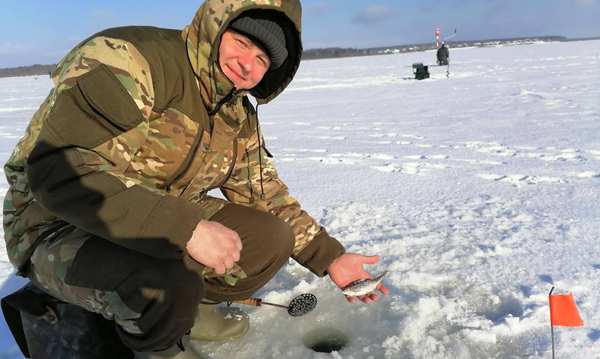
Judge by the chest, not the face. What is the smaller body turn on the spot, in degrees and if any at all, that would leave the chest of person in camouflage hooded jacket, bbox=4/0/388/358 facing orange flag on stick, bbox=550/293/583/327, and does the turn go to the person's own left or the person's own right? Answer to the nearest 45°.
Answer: approximately 45° to the person's own left

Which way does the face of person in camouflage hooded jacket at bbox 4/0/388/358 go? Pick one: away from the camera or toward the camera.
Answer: toward the camera

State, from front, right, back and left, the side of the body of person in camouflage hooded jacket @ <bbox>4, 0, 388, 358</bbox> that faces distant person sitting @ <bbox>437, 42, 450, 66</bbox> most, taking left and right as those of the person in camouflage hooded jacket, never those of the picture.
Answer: left

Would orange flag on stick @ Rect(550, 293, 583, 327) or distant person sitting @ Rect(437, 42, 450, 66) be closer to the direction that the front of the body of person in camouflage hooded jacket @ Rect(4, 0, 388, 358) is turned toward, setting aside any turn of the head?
the orange flag on stick

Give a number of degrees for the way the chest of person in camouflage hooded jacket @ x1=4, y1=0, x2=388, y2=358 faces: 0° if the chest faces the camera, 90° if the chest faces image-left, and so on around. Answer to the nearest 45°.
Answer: approximately 315°
